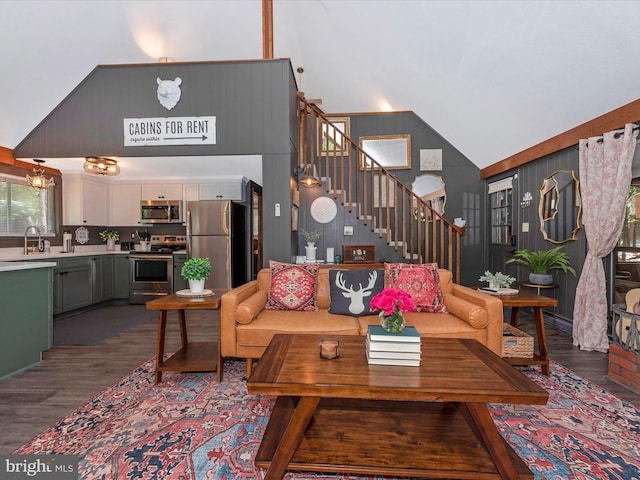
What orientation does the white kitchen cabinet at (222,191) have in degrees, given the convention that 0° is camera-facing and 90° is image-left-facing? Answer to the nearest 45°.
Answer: approximately 0°

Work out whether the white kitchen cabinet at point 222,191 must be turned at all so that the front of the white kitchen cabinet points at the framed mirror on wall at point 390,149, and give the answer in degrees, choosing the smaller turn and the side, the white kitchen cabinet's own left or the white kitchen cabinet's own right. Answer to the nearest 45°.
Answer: approximately 90° to the white kitchen cabinet's own left

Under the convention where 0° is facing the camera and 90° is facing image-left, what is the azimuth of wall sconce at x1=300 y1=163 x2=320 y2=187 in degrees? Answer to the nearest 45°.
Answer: approximately 0°

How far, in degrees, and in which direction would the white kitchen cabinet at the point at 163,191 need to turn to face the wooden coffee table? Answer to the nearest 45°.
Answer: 0° — it already faces it

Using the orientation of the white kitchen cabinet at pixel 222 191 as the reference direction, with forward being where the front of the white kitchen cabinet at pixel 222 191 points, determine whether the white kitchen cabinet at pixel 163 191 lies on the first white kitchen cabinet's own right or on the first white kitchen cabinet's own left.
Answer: on the first white kitchen cabinet's own right

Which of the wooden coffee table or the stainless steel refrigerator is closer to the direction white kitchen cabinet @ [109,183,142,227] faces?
the wooden coffee table
